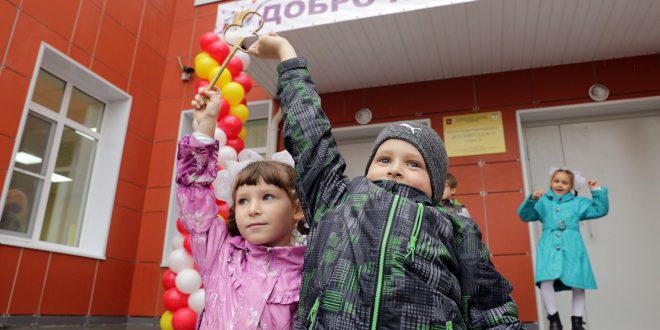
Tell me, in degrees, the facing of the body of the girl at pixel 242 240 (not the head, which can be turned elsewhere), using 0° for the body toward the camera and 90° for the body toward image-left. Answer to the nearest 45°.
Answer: approximately 0°

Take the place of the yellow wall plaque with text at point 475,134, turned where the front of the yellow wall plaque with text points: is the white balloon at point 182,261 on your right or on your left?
on your right

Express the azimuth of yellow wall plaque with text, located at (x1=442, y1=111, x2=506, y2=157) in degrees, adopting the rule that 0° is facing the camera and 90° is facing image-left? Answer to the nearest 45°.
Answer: approximately 0°

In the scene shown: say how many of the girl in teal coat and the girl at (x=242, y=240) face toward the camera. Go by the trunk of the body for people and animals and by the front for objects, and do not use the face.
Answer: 2

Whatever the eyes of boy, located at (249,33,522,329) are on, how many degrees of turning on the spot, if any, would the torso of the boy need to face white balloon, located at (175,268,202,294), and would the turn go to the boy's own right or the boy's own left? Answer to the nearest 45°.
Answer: approximately 135° to the boy's own right

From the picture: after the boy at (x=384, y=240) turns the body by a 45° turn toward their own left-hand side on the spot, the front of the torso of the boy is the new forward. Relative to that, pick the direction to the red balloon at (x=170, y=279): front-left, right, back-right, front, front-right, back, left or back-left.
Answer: back
